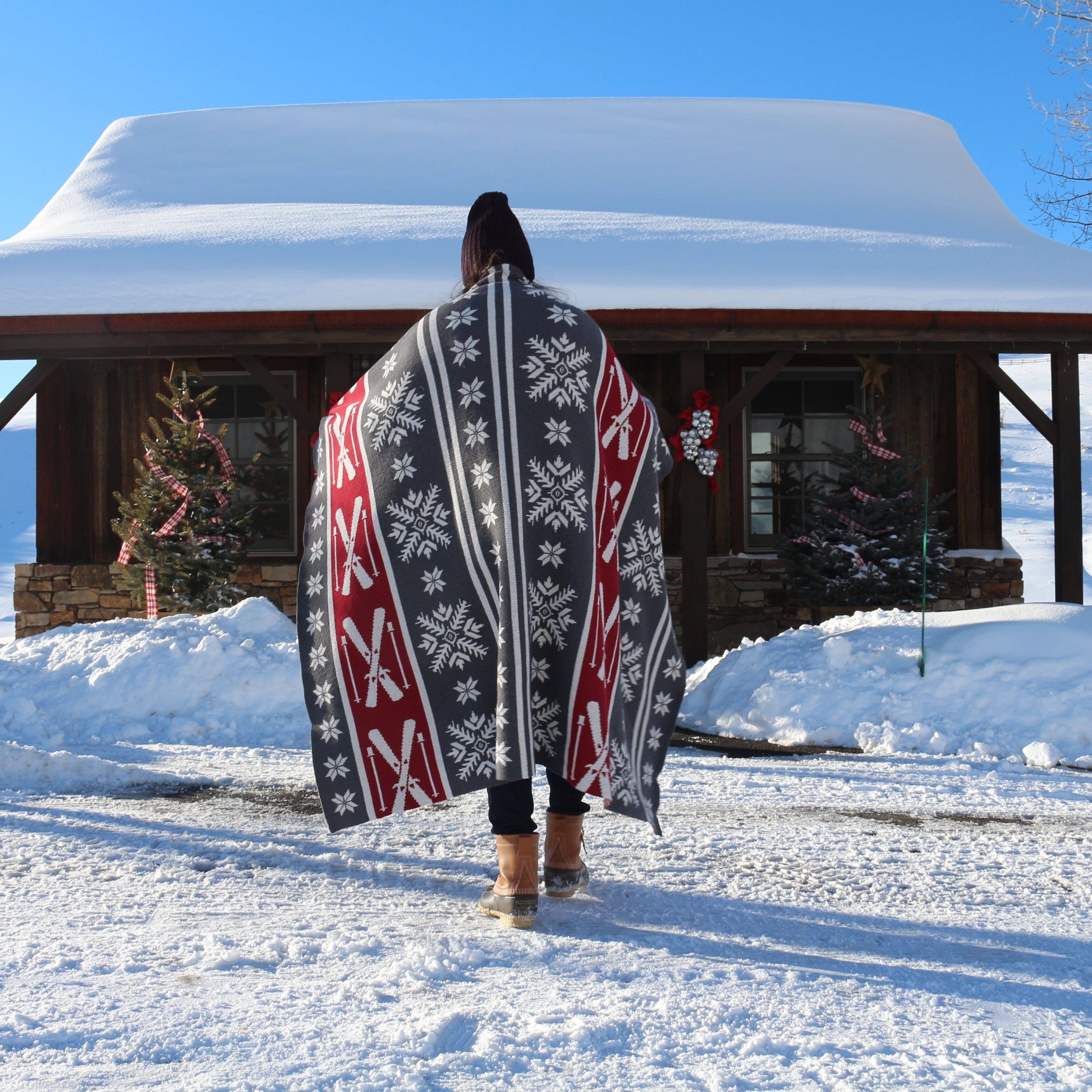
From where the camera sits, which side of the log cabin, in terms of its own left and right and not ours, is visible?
front
